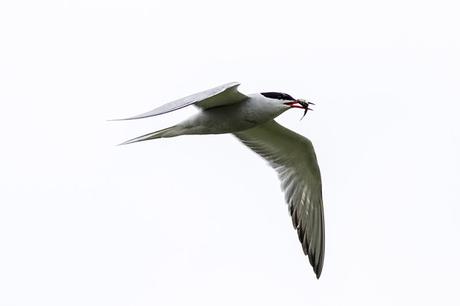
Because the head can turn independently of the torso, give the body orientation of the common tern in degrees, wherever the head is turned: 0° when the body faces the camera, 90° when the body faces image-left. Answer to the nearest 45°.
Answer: approximately 270°
